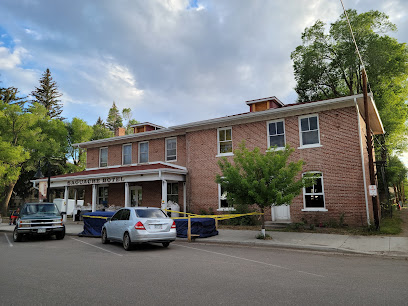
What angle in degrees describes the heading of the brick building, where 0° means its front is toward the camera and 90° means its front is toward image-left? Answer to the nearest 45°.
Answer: approximately 45°

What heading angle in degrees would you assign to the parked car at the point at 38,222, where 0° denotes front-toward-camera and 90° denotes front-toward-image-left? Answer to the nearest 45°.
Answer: approximately 0°

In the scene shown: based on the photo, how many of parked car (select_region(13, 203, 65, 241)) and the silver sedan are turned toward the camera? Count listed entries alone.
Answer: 1

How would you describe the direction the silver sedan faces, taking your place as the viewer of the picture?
facing away from the viewer and to the left of the viewer

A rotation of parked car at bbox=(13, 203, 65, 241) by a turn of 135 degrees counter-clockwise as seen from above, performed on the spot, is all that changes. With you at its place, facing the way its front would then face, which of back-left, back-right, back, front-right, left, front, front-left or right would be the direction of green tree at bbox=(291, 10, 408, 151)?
front-right

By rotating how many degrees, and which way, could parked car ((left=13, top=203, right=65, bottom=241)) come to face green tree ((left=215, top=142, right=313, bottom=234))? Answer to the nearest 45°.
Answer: approximately 45° to its left
